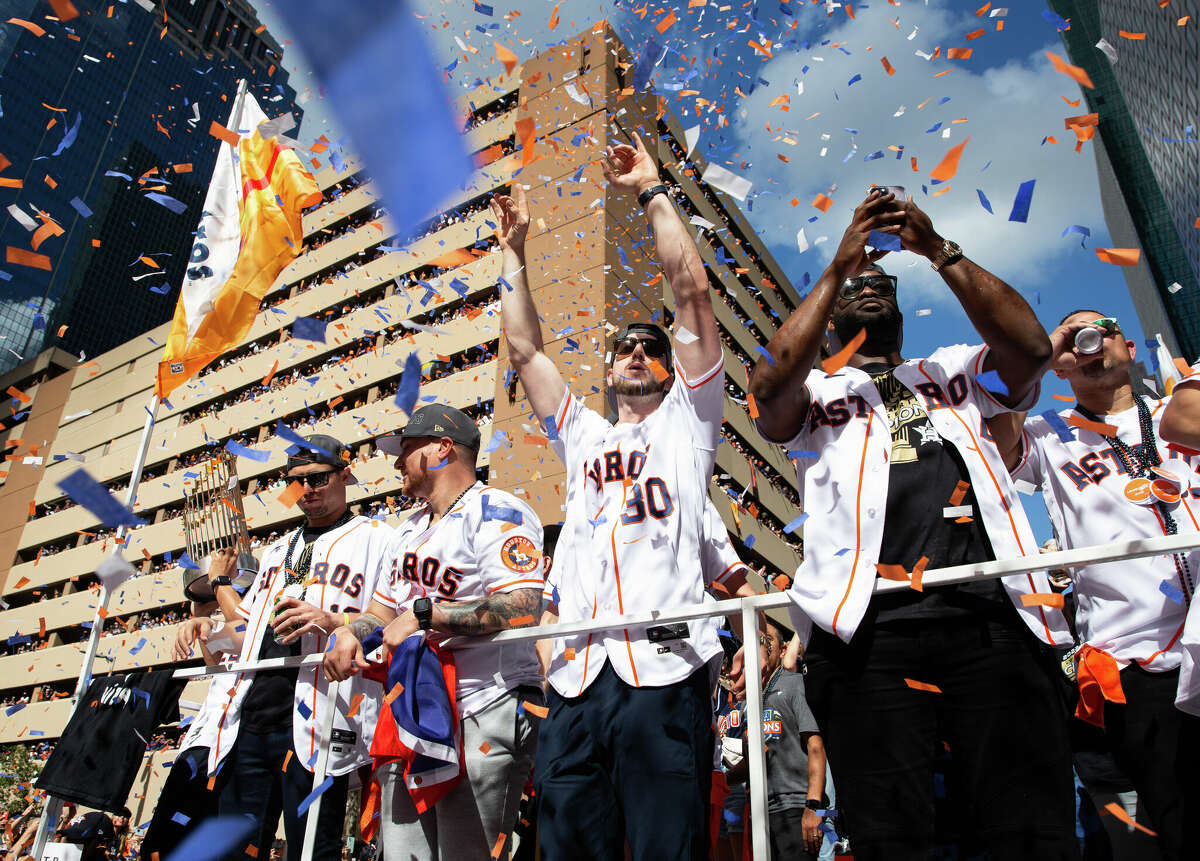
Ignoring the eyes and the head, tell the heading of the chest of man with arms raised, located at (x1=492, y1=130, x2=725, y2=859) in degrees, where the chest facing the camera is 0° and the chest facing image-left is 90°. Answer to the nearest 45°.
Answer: approximately 0°

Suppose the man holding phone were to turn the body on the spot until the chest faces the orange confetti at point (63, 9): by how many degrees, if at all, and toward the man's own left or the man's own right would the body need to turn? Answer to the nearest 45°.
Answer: approximately 90° to the man's own right

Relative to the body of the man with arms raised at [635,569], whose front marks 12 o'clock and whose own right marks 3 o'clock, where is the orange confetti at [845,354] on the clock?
The orange confetti is roughly at 10 o'clock from the man with arms raised.

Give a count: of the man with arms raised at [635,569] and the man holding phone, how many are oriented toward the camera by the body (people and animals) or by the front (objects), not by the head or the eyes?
2

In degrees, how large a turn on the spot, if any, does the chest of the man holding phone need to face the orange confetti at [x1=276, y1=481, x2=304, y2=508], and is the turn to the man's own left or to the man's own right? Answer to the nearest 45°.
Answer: approximately 90° to the man's own right

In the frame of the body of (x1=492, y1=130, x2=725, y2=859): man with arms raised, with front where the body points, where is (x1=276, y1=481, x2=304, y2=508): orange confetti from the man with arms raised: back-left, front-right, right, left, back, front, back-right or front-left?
back-right

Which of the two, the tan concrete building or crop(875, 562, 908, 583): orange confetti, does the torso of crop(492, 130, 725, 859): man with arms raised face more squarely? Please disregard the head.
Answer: the orange confetti

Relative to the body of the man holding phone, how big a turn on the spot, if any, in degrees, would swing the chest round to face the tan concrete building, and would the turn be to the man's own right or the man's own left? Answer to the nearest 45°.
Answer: approximately 135° to the man's own right

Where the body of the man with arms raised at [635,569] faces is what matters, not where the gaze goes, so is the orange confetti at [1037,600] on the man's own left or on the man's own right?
on the man's own left
